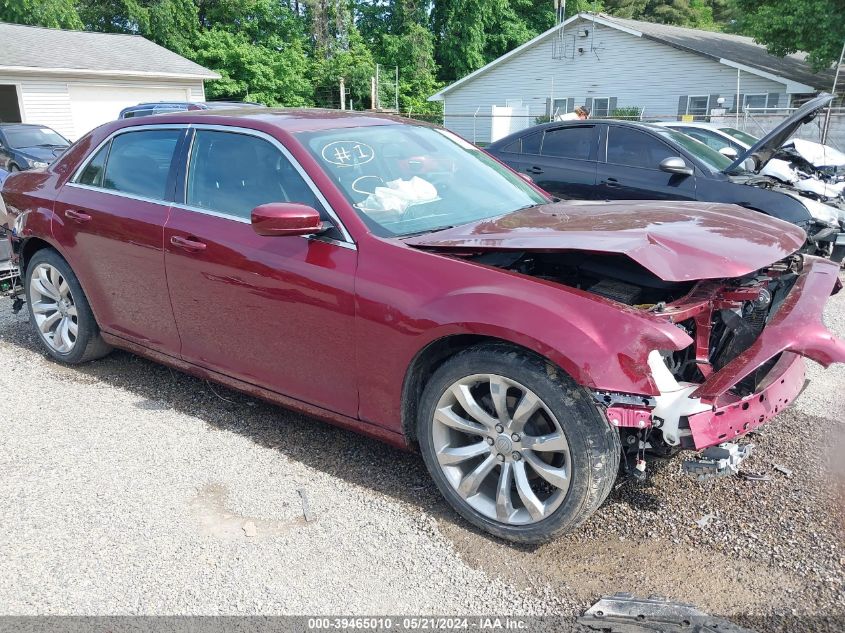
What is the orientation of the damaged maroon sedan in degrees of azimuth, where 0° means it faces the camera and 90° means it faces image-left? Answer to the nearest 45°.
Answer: approximately 315°

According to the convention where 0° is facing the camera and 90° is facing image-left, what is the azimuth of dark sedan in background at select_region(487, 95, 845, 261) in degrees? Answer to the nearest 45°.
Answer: approximately 315°

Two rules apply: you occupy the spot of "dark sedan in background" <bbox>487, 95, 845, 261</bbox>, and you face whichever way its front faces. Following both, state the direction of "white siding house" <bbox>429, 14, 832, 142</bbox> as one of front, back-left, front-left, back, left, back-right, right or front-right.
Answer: back-left

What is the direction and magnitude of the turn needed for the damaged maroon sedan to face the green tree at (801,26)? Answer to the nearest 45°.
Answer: approximately 90° to its left

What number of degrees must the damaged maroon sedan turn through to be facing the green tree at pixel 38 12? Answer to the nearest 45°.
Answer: approximately 180°

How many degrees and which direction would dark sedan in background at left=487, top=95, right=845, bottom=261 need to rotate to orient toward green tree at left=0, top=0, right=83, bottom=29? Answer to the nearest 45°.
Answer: approximately 180°

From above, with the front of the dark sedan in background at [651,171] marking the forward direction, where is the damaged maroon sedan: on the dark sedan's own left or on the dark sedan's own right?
on the dark sedan's own right

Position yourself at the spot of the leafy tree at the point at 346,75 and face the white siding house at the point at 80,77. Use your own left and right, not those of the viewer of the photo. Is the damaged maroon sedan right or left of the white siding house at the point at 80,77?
left

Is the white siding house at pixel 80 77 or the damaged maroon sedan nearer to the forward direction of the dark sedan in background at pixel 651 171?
the damaged maroon sedan
